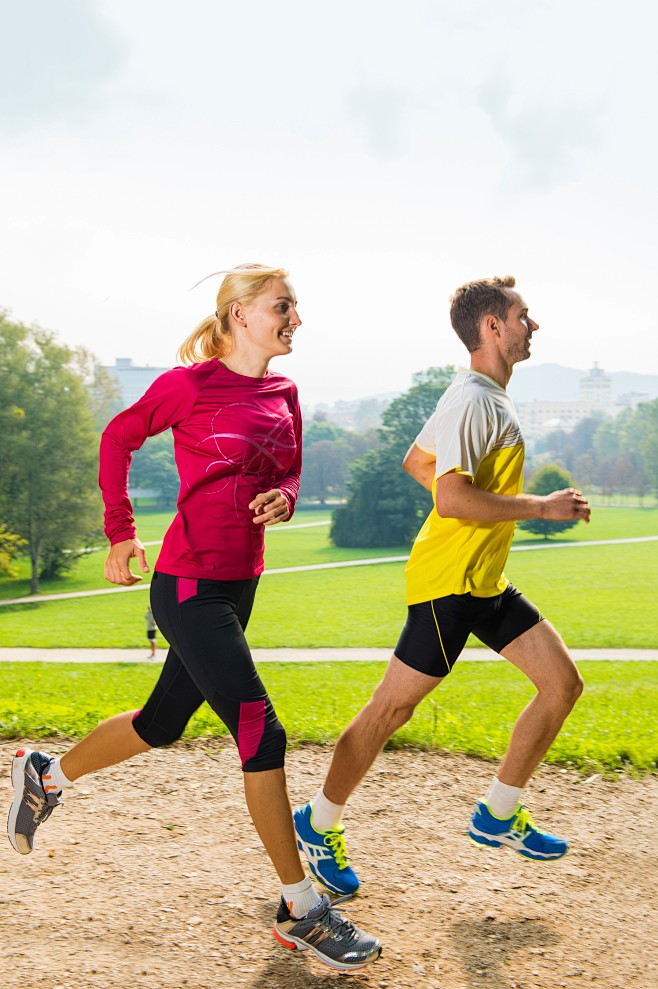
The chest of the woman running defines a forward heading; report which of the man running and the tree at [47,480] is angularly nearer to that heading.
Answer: the man running

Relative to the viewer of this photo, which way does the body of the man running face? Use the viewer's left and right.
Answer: facing to the right of the viewer

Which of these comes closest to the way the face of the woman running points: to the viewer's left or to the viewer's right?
to the viewer's right

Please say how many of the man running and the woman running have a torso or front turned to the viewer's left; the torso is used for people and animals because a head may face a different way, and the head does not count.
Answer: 0

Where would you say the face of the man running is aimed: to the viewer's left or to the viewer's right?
to the viewer's right

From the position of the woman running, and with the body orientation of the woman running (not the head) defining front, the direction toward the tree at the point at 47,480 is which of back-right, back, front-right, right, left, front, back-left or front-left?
back-left

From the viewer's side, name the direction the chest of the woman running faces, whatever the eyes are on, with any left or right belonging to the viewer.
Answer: facing the viewer and to the right of the viewer

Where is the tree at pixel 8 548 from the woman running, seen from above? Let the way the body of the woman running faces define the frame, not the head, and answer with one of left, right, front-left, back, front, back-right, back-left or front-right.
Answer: back-left
